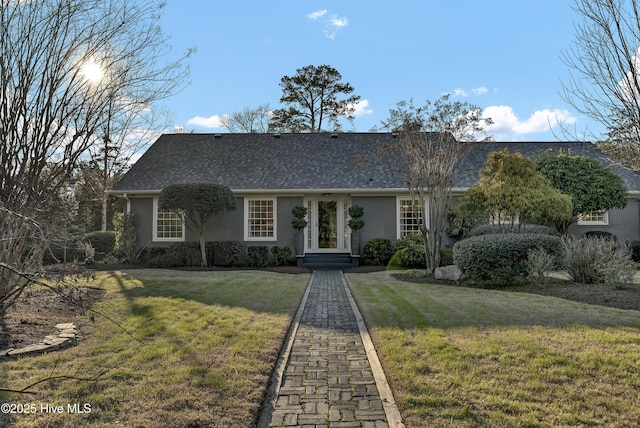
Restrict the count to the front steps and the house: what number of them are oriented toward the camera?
2

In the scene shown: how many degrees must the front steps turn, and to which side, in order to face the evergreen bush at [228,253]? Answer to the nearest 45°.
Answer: approximately 90° to its right

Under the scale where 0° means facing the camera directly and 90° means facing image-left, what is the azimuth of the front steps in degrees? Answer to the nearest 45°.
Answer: approximately 0°

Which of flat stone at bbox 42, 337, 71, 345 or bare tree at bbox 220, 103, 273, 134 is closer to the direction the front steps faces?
the flat stone

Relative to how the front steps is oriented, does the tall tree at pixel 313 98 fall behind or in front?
behind

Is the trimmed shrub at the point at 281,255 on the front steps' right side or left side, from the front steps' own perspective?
on its right

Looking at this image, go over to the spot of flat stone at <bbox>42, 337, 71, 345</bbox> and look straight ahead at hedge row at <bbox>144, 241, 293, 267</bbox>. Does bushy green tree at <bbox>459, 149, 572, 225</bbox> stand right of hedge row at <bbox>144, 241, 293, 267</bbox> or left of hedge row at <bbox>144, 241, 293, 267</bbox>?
right

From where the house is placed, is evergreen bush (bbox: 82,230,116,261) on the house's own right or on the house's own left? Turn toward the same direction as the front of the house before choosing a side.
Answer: on the house's own right

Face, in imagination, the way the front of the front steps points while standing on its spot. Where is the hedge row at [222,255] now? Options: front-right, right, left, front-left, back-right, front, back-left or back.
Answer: right

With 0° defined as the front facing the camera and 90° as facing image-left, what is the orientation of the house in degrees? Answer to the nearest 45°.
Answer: approximately 0°

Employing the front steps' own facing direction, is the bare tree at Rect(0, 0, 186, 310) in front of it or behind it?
in front

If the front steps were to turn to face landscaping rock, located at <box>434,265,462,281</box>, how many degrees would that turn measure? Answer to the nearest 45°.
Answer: approximately 45° to its left

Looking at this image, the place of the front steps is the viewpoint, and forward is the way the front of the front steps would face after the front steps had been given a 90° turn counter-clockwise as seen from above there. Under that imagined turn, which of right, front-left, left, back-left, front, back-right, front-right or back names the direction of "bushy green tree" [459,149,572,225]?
front-right
